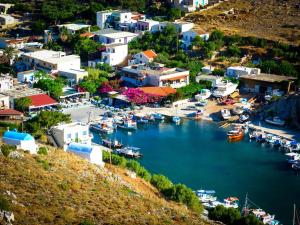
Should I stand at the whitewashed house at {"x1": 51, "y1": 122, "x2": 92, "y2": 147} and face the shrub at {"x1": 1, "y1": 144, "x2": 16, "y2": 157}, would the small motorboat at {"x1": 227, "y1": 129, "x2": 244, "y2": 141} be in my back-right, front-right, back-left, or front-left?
back-left

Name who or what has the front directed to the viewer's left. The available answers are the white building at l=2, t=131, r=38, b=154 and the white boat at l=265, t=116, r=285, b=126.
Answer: the white boat

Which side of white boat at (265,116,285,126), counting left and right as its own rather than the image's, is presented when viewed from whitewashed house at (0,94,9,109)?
front

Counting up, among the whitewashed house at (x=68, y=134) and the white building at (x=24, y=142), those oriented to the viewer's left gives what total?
0

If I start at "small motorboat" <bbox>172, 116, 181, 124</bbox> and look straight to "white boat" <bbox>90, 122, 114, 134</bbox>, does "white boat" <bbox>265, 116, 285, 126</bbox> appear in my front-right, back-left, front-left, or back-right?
back-left

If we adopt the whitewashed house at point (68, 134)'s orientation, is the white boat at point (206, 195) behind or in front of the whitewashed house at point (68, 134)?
in front

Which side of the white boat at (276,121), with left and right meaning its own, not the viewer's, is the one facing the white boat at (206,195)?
left

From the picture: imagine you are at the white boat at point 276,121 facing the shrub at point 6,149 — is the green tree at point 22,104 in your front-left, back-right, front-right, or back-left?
front-right

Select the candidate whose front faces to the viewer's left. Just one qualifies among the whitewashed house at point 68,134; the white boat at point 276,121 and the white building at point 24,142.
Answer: the white boat

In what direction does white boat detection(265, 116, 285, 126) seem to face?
to the viewer's left

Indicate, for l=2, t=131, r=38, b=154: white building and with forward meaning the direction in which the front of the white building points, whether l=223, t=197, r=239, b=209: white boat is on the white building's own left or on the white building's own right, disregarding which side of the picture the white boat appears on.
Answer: on the white building's own left

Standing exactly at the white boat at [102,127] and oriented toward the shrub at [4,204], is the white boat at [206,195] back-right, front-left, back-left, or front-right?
front-left

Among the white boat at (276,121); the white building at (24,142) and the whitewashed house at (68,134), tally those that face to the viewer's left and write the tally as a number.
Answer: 1

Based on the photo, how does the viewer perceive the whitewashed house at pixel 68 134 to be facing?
facing the viewer and to the right of the viewer

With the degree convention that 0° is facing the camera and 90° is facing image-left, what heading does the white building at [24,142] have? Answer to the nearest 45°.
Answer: approximately 315°

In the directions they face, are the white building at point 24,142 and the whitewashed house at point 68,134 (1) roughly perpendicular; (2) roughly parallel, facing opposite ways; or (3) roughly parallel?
roughly parallel
